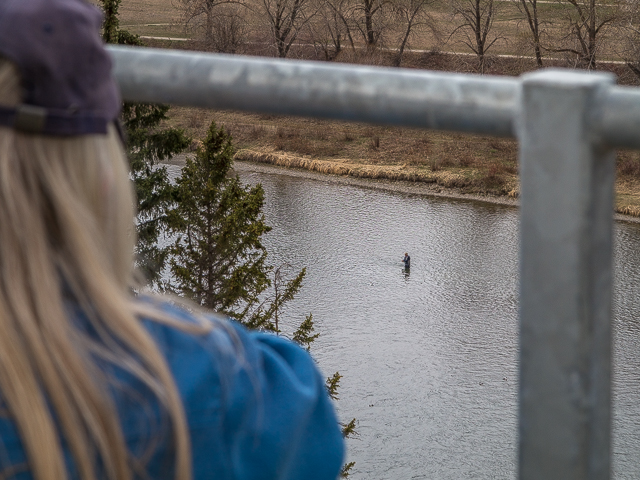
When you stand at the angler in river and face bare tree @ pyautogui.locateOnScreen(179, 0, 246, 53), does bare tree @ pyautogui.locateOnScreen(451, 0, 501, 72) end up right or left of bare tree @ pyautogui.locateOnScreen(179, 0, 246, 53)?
right

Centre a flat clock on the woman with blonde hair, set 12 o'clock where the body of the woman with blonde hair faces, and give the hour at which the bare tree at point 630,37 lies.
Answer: The bare tree is roughly at 1 o'clock from the woman with blonde hair.

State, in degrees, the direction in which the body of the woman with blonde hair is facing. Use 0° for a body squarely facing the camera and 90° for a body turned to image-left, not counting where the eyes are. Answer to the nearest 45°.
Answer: approximately 180°

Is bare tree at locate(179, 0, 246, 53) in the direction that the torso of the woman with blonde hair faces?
yes

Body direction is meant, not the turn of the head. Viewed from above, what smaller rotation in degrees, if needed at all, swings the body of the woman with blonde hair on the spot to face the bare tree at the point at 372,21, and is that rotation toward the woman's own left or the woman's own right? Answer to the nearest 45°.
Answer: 0° — they already face it

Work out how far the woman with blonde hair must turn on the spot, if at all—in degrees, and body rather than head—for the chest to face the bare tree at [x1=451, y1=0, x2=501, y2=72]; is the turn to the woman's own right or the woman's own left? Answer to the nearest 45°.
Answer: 0° — they already face it

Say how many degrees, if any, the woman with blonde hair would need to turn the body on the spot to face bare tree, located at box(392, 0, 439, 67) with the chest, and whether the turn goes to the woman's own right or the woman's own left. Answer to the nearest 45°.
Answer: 0° — they already face it

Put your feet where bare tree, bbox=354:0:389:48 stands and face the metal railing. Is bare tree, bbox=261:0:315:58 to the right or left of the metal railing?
right
